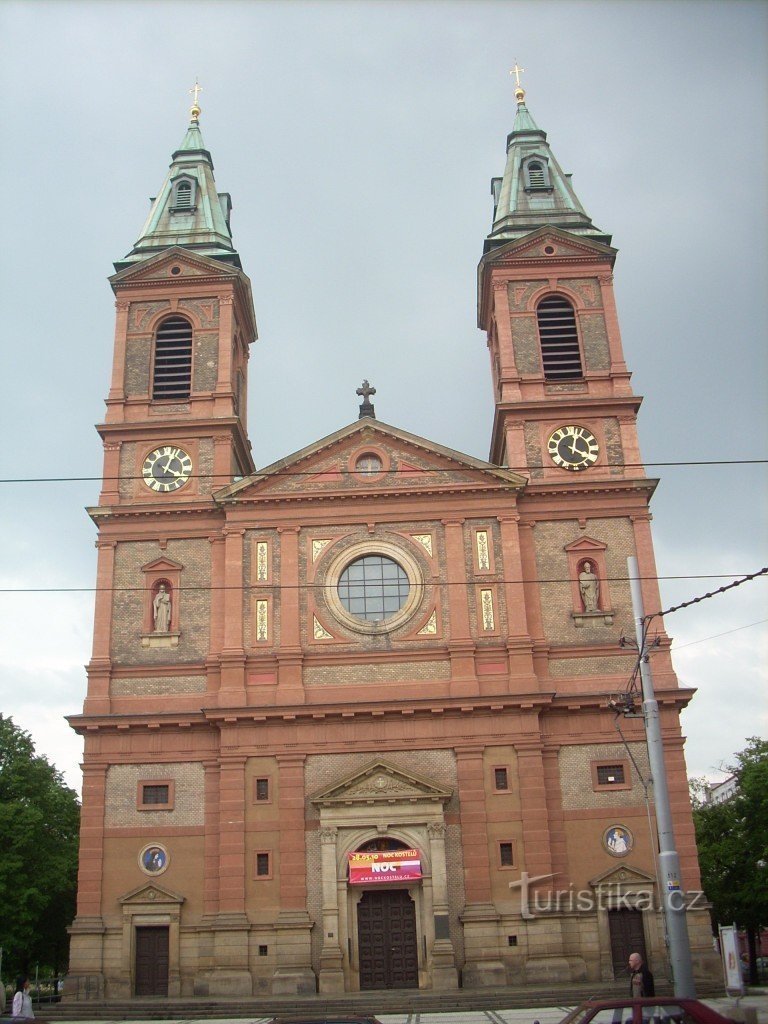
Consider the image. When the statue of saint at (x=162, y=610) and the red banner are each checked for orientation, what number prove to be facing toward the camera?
2

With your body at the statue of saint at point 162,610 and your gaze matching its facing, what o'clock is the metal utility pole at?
The metal utility pole is roughly at 11 o'clock from the statue of saint.

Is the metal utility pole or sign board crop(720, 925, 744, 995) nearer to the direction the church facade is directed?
the metal utility pole

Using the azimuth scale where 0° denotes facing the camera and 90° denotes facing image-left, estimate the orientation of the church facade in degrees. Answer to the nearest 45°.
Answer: approximately 0°

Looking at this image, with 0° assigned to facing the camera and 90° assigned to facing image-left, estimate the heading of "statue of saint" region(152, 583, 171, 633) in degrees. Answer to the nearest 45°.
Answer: approximately 0°
